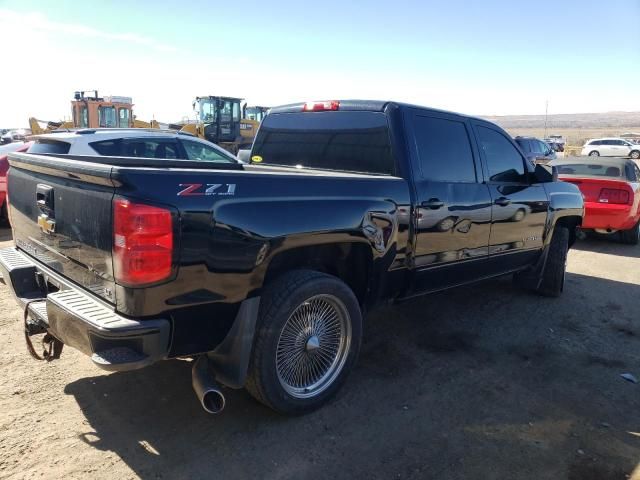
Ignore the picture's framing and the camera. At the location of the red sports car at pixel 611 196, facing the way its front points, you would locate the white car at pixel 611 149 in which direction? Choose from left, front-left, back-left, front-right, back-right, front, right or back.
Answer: front-left

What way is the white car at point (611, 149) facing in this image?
to the viewer's right

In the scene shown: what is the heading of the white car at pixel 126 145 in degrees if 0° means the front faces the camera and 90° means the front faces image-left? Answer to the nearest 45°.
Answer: approximately 225°

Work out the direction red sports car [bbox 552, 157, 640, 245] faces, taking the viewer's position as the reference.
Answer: facing away from the viewer and to the right of the viewer

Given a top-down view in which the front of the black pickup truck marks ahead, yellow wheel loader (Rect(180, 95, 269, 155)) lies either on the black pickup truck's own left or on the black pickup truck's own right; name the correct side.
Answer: on the black pickup truck's own left

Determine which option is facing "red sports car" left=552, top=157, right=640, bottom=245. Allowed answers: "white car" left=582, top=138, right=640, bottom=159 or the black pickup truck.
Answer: the black pickup truck

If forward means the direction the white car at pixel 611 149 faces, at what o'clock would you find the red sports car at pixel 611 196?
The red sports car is roughly at 3 o'clock from the white car.

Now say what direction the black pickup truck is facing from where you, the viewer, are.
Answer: facing away from the viewer and to the right of the viewer

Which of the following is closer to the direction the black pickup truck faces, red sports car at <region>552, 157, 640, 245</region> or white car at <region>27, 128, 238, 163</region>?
the red sports car
